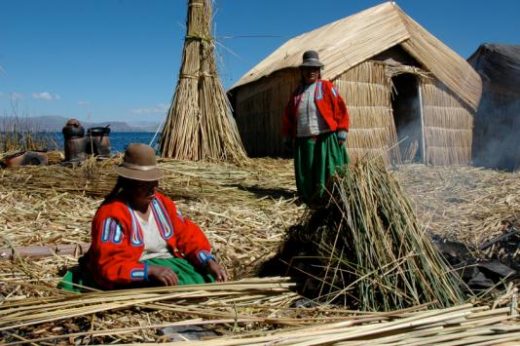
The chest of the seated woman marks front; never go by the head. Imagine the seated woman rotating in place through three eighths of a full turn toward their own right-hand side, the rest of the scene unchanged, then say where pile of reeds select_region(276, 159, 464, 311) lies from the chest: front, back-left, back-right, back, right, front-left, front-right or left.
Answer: back

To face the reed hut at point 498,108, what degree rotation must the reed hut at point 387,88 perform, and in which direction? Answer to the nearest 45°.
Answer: approximately 90° to its left

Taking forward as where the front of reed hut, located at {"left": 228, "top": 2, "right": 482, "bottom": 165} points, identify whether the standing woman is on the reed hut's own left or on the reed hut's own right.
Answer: on the reed hut's own right

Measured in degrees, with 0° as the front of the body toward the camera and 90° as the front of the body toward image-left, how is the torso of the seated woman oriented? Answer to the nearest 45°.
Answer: approximately 315°

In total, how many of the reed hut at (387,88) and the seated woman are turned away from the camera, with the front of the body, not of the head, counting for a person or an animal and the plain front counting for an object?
0

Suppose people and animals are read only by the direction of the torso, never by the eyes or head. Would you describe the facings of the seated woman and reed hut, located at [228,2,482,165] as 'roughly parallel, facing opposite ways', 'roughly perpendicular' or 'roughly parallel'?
roughly parallel

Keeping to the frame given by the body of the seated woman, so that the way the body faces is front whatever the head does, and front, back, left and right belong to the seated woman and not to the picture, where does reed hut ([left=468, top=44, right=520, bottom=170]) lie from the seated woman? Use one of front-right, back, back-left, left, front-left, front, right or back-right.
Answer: left

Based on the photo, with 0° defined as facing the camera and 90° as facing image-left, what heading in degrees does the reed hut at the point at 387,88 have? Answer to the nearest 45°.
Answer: approximately 315°

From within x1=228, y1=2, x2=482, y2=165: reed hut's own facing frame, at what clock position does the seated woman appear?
The seated woman is roughly at 2 o'clock from the reed hut.

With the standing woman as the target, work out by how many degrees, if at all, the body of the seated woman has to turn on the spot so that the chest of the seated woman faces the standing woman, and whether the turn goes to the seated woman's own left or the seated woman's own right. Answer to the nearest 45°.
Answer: approximately 90° to the seated woman's own left

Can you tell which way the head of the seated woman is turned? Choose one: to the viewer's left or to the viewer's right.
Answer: to the viewer's right

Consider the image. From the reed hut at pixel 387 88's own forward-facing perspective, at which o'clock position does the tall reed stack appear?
The tall reed stack is roughly at 3 o'clock from the reed hut.

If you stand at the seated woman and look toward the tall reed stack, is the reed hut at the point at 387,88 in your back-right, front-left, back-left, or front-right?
front-right

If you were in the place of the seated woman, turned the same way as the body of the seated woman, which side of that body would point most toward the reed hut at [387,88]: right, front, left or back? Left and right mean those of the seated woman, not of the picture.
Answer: left

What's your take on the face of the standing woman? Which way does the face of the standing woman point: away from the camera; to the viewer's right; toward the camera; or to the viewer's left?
toward the camera
